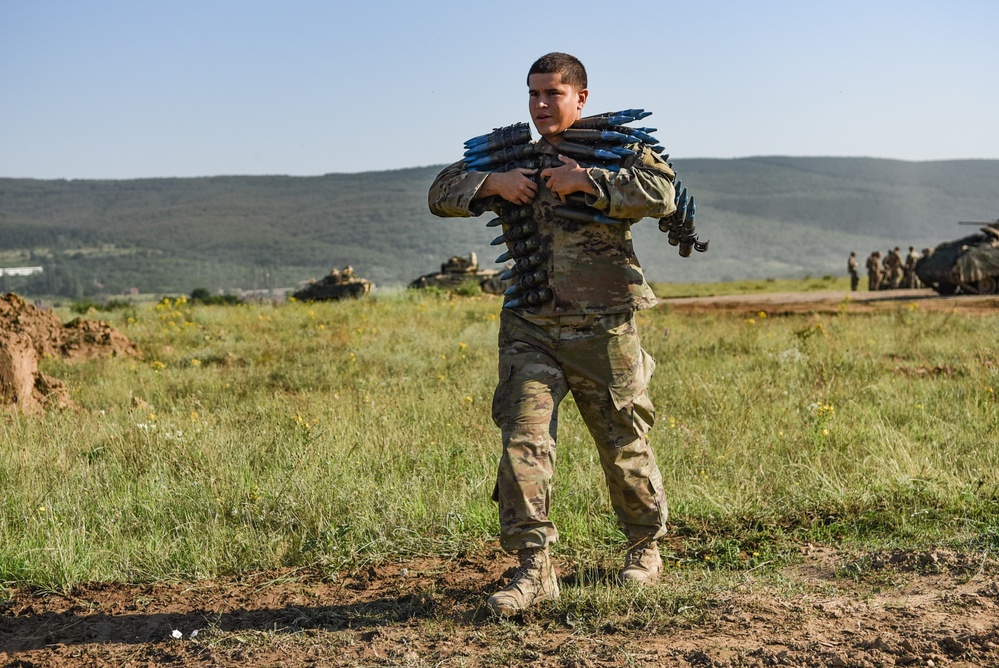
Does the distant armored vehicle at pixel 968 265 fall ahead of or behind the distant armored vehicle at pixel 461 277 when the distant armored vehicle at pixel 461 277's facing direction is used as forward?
behind

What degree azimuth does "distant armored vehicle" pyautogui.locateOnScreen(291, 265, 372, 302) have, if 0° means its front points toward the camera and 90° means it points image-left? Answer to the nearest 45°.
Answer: approximately 90°

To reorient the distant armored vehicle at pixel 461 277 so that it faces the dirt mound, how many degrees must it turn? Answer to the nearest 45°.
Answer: approximately 90° to its left

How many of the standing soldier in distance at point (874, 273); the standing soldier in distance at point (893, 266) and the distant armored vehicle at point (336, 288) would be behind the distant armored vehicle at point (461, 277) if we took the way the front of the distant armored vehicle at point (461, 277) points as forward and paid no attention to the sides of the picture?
2

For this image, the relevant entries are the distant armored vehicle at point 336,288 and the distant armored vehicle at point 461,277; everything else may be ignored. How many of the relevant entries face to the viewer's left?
2

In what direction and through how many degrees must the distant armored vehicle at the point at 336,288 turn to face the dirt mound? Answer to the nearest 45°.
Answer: approximately 90° to its left

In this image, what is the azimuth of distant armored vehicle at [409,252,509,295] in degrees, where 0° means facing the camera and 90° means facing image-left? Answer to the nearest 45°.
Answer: approximately 90°

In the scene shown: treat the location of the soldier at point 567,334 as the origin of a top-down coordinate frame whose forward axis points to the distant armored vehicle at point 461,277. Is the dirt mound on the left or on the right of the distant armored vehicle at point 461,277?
left

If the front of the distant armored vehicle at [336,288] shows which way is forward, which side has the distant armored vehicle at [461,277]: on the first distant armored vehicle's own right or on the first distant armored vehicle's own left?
on the first distant armored vehicle's own right

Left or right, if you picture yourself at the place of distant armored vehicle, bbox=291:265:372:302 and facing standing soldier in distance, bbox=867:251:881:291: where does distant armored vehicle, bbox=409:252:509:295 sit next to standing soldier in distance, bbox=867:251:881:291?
left
